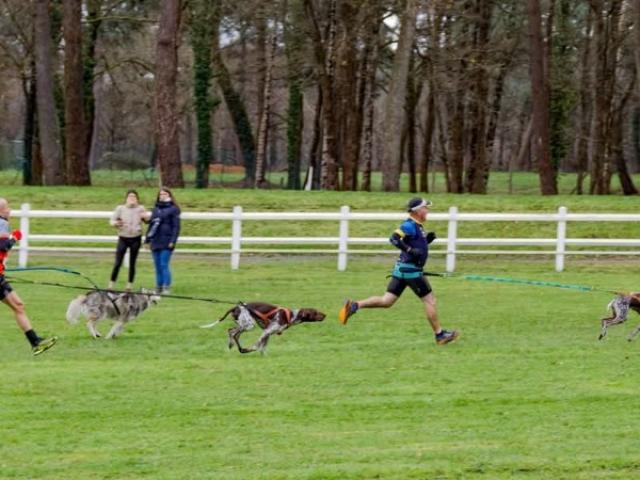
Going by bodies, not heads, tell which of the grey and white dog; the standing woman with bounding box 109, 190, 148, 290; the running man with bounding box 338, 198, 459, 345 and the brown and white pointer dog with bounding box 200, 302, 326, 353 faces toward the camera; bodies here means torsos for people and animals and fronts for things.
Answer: the standing woman

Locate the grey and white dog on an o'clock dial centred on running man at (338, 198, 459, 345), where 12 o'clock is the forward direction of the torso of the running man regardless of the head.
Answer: The grey and white dog is roughly at 6 o'clock from the running man.

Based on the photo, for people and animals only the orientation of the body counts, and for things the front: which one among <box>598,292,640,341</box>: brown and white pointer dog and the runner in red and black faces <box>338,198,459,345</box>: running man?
the runner in red and black

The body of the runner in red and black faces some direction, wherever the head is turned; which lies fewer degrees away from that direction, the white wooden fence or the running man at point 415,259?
the running man

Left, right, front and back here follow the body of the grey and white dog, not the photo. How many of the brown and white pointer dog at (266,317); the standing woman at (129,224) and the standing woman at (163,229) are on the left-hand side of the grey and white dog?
2

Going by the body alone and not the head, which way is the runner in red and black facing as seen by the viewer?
to the viewer's right

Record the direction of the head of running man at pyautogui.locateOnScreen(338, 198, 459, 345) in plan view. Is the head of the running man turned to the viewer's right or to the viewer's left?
to the viewer's right

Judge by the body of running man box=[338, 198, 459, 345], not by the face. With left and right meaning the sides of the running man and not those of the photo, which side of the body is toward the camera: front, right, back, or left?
right

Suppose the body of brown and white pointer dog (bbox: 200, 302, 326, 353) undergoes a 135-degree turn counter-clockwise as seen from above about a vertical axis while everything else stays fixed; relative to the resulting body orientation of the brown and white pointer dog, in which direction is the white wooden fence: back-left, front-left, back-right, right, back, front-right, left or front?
front-right

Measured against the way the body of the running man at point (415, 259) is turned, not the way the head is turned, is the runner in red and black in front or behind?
behind

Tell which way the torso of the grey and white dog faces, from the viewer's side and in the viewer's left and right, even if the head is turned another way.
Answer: facing to the right of the viewer

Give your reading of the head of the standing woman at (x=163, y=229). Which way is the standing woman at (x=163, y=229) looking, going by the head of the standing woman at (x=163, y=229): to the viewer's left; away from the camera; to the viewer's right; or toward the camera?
toward the camera

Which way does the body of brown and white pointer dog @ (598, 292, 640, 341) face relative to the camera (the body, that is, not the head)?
to the viewer's right

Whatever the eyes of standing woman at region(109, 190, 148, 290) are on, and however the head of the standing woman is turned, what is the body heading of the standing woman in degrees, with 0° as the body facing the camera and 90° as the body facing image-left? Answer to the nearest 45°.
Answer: approximately 0°

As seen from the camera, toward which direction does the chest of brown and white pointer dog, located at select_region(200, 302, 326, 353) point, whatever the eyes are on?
to the viewer's right

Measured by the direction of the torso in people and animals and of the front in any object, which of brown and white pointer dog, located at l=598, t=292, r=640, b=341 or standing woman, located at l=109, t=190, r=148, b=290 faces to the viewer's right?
the brown and white pointer dog

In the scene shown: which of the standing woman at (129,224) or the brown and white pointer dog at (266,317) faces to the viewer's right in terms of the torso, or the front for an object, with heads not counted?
the brown and white pointer dog
